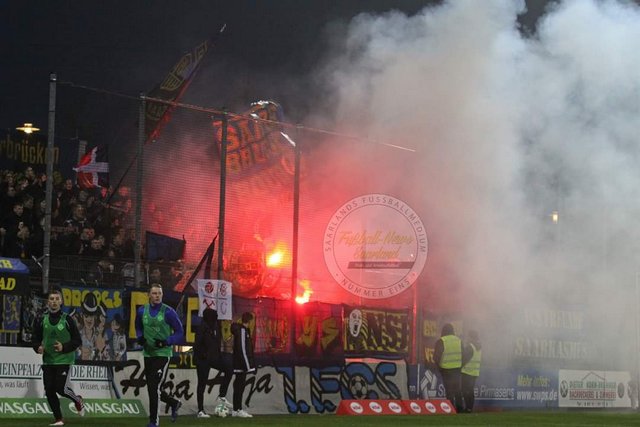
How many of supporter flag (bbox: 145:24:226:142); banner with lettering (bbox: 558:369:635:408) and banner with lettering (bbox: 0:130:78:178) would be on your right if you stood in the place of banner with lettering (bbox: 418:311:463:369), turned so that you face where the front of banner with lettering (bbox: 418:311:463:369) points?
2

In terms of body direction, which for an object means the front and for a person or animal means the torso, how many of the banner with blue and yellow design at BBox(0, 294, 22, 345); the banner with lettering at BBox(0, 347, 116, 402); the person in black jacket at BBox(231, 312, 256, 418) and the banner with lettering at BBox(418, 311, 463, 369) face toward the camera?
3

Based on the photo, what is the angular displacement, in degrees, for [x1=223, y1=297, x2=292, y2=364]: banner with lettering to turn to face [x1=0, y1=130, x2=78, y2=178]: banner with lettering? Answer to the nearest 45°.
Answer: approximately 135° to its right

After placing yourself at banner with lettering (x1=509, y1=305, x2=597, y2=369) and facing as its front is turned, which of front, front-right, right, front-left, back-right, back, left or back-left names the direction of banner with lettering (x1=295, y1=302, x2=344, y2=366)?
front-right

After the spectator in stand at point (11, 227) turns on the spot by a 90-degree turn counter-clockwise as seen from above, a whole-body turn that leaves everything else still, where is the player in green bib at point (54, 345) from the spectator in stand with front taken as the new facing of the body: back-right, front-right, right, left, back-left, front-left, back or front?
back-right

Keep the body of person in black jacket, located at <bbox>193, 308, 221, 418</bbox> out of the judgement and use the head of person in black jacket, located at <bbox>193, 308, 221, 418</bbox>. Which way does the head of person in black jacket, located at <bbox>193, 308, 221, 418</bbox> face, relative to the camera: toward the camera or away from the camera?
away from the camera

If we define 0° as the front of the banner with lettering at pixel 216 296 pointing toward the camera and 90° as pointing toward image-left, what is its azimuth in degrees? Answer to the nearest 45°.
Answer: approximately 0°

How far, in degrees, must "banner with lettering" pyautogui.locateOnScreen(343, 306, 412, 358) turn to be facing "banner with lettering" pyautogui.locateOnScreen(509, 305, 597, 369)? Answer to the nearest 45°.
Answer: approximately 135° to its left
